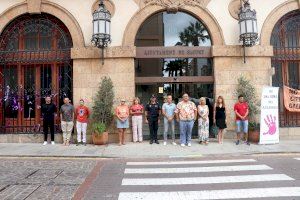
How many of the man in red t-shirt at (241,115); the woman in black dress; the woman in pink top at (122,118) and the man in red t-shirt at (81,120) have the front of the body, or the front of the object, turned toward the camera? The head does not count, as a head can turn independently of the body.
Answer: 4

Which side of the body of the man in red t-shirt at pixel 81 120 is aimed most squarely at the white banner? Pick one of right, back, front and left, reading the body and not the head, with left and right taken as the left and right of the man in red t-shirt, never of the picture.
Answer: left

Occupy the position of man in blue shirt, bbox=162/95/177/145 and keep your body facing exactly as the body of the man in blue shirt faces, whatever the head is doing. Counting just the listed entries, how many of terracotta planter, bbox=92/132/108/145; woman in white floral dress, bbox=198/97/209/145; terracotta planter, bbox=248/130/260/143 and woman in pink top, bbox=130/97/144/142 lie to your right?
2

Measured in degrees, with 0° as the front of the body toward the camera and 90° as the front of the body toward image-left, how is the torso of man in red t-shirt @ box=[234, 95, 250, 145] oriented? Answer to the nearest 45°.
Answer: approximately 0°

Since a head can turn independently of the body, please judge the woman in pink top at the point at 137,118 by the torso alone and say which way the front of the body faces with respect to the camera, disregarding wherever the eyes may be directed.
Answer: toward the camera

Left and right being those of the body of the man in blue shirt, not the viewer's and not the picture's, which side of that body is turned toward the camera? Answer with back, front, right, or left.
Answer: front

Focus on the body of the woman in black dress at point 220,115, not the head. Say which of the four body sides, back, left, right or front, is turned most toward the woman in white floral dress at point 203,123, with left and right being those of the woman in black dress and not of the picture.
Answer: right

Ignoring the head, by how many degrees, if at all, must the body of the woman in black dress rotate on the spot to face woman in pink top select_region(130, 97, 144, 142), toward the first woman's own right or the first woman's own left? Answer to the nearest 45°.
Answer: approximately 90° to the first woman's own right

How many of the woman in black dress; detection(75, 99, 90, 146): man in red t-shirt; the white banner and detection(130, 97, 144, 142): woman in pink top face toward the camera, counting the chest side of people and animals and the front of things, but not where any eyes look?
4

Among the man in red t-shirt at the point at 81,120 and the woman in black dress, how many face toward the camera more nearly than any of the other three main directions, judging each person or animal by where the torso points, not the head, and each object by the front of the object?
2

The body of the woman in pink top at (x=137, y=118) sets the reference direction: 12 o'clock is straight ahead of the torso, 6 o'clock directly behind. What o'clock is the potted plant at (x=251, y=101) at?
The potted plant is roughly at 9 o'clock from the woman in pink top.

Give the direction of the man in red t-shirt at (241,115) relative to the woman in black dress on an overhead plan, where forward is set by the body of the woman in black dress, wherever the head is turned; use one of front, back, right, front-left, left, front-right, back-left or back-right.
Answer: left

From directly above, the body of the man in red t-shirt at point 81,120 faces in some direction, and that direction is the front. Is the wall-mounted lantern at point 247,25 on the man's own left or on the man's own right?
on the man's own left

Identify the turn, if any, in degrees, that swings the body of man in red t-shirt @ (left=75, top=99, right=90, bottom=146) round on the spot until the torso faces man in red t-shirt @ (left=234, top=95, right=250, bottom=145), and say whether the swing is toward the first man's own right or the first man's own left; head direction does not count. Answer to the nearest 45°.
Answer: approximately 90° to the first man's own left

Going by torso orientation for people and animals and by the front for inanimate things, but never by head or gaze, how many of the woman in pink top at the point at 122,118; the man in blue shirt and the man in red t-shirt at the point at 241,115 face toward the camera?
3

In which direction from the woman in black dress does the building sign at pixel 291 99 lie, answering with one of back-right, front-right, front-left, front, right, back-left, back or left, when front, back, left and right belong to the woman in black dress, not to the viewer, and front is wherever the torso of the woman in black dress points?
back-left

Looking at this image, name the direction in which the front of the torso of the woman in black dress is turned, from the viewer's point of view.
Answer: toward the camera

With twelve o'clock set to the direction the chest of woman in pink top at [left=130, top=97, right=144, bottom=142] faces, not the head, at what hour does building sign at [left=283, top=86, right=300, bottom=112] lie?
The building sign is roughly at 9 o'clock from the woman in pink top.
